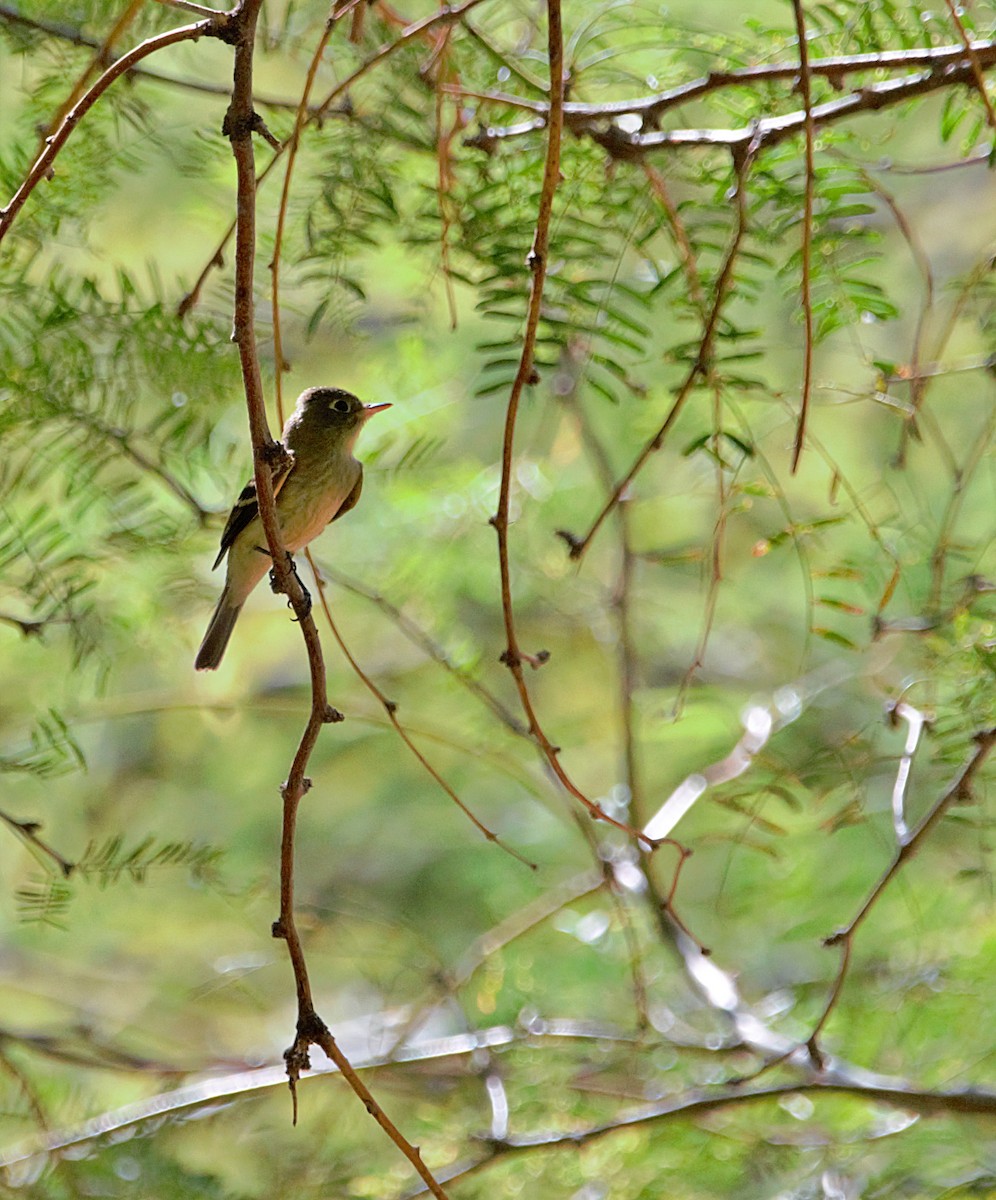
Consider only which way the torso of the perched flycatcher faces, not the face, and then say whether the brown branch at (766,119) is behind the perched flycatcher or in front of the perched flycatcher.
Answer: in front

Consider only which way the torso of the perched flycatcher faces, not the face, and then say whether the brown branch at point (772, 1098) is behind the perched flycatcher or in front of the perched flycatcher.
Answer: in front

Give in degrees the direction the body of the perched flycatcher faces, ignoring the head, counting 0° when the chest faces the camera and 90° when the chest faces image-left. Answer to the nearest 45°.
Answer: approximately 315°

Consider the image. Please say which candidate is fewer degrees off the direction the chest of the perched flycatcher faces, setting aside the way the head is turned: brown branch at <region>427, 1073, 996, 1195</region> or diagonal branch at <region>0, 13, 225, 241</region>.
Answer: the brown branch

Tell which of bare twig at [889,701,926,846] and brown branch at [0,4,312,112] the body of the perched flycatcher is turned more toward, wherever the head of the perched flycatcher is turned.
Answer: the bare twig

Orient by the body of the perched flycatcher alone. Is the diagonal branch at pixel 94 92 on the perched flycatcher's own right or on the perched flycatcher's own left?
on the perched flycatcher's own right

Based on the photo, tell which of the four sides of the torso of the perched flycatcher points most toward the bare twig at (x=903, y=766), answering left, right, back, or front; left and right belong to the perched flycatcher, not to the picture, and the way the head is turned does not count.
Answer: front
